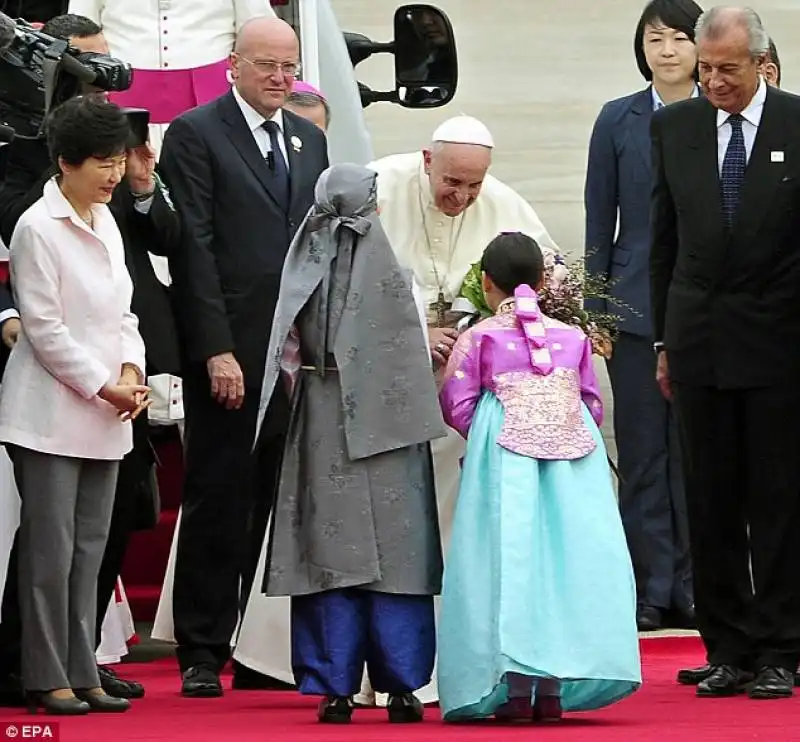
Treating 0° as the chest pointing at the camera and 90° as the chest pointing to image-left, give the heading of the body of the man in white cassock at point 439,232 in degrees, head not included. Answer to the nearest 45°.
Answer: approximately 0°

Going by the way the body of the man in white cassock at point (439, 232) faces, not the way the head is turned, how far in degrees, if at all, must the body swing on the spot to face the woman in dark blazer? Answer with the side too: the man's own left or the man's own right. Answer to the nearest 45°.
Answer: approximately 135° to the man's own left

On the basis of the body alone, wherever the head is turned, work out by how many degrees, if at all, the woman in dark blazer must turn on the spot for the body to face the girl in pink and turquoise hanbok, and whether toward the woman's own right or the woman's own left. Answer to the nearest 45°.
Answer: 0° — they already face them

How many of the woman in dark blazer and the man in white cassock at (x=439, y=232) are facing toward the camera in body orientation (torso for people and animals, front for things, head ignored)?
2
